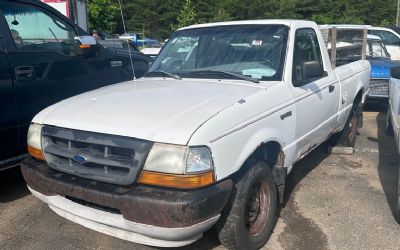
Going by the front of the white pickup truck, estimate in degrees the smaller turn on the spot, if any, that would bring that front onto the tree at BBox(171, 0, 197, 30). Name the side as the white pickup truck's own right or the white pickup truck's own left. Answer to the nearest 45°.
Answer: approximately 135° to the white pickup truck's own right

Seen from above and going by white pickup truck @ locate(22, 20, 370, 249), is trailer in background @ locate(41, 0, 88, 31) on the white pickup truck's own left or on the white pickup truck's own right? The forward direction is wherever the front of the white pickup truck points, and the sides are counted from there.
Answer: on the white pickup truck's own right

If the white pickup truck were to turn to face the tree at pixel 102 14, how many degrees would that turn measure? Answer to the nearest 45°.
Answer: approximately 135° to its right

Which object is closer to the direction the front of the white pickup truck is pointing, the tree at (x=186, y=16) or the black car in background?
the black car in background

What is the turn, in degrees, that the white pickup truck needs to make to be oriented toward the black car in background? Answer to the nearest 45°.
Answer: approximately 90° to its right

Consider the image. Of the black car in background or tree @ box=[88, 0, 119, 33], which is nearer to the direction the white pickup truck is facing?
the black car in background
